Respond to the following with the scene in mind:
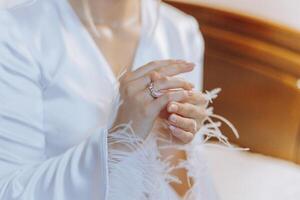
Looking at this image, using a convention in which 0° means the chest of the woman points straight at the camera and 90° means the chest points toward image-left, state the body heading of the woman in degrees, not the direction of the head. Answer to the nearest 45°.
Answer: approximately 315°

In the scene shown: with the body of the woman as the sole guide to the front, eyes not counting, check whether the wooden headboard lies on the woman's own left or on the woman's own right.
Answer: on the woman's own left
